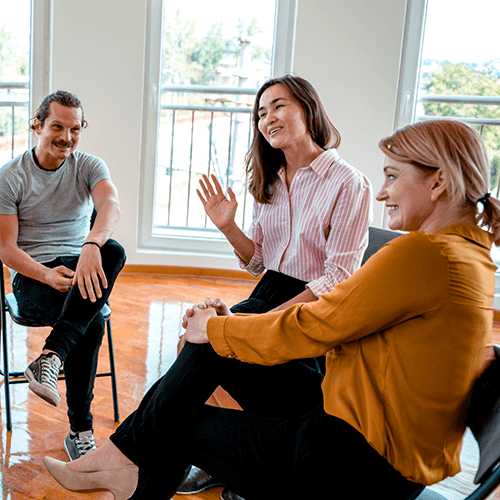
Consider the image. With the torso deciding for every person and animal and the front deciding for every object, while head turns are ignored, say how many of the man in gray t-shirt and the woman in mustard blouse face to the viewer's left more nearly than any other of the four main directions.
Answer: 1

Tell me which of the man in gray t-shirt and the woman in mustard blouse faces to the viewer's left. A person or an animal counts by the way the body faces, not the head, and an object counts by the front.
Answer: the woman in mustard blouse

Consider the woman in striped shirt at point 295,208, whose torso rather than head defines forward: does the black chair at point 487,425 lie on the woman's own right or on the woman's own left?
on the woman's own left

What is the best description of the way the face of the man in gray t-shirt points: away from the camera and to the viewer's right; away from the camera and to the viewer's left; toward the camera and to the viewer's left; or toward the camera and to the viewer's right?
toward the camera and to the viewer's right

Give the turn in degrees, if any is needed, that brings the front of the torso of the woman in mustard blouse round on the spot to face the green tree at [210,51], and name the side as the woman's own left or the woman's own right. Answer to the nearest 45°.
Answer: approximately 90° to the woman's own right

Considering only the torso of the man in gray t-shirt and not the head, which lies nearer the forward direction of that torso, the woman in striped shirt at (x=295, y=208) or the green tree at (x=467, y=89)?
the woman in striped shirt

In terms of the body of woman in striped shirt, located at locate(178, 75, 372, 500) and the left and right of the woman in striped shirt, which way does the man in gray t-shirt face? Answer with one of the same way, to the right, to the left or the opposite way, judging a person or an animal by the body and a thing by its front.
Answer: to the left

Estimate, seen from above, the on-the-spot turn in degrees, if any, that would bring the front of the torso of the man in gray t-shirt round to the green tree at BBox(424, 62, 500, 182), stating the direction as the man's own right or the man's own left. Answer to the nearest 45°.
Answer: approximately 90° to the man's own left

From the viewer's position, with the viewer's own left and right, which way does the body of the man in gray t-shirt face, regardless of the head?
facing the viewer and to the right of the viewer

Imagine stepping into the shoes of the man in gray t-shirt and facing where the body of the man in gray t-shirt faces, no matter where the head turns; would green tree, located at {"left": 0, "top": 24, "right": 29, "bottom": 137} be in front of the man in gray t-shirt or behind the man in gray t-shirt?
behind

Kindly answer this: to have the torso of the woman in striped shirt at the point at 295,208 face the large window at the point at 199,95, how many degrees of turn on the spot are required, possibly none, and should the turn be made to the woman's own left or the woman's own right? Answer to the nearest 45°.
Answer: approximately 135° to the woman's own right

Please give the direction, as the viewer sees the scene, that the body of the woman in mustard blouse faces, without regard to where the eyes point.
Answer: to the viewer's left

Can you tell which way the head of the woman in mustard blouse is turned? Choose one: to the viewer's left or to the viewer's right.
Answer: to the viewer's left

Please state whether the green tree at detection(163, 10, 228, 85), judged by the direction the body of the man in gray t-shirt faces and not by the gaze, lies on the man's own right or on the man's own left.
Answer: on the man's own left
